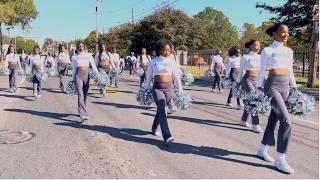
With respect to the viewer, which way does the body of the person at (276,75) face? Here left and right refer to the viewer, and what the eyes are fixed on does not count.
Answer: facing the viewer and to the right of the viewer

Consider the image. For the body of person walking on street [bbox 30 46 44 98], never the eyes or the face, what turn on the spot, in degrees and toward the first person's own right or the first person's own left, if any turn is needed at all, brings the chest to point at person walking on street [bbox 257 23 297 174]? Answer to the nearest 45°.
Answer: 0° — they already face them

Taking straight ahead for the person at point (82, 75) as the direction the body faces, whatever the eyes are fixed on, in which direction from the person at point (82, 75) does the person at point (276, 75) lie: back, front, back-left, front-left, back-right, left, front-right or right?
front-left

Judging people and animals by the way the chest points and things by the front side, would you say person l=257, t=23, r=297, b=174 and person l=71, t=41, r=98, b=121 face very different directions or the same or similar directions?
same or similar directions

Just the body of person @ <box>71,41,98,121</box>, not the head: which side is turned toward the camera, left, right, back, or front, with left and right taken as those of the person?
front

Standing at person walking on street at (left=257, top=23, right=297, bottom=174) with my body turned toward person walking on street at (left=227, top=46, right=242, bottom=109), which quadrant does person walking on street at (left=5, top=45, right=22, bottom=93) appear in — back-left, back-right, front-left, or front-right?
front-left

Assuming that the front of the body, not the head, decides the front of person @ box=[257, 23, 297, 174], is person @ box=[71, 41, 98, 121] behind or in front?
behind

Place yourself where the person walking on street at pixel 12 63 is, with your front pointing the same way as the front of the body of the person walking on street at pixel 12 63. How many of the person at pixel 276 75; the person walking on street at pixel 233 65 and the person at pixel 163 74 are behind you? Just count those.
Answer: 0

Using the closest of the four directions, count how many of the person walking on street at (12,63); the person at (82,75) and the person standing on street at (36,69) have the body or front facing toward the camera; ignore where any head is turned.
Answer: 3

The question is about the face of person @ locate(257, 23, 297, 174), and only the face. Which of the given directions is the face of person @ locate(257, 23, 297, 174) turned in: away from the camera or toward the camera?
toward the camera

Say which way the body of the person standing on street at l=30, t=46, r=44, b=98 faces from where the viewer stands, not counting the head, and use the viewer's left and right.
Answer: facing the viewer

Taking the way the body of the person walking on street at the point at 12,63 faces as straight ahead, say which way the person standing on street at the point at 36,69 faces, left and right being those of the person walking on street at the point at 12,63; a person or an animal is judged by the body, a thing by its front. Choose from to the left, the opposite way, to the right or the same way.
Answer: the same way

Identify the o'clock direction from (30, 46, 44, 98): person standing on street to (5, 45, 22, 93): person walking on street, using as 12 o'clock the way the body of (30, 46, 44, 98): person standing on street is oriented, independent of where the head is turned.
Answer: (5, 45, 22, 93): person walking on street is roughly at 5 o'clock from (30, 46, 44, 98): person standing on street.

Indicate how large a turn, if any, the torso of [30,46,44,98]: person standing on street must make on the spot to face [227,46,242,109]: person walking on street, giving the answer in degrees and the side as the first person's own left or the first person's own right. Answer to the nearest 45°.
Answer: approximately 45° to the first person's own left

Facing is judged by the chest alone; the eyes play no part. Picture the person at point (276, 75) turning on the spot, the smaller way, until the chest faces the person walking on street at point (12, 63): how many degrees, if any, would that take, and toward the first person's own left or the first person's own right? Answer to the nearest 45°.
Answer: approximately 180°
